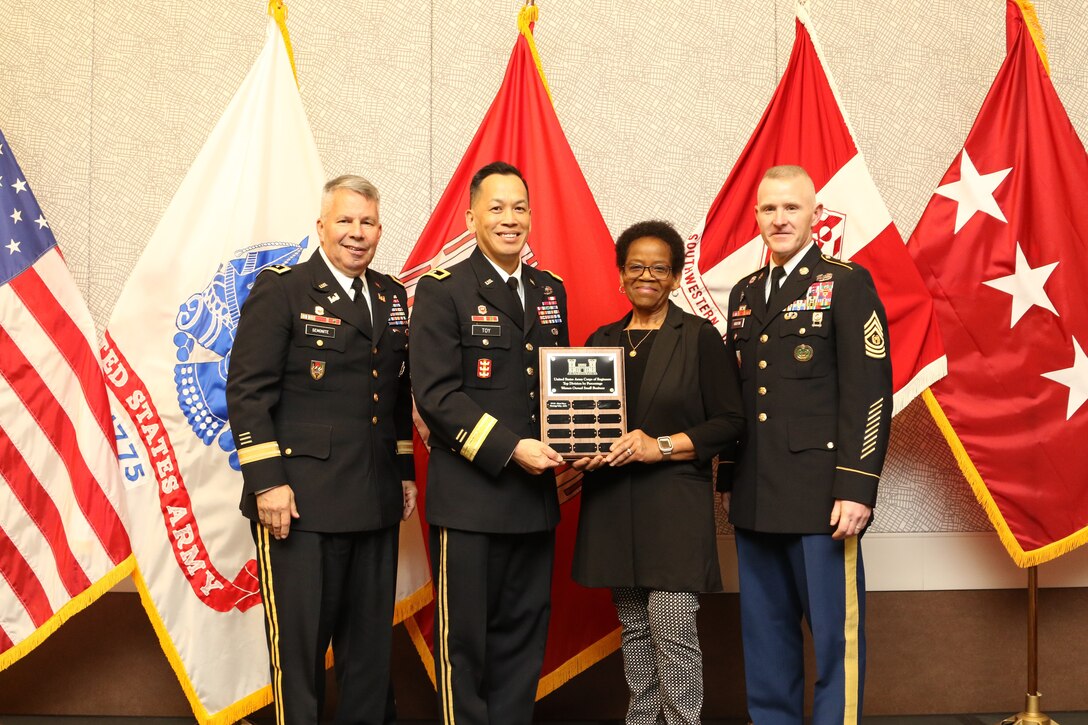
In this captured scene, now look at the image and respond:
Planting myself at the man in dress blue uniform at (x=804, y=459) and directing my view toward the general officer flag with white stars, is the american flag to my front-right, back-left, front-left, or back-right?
back-left

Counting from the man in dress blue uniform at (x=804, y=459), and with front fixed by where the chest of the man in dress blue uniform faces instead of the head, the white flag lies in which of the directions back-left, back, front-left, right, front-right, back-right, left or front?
front-right

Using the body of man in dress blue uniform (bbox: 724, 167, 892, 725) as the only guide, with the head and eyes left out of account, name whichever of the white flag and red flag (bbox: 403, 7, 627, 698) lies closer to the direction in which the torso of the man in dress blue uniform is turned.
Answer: the white flag

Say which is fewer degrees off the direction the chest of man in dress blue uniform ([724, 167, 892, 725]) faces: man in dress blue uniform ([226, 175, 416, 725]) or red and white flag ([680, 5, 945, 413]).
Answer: the man in dress blue uniform

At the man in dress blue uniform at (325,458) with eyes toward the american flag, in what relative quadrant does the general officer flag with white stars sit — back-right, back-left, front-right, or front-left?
back-right

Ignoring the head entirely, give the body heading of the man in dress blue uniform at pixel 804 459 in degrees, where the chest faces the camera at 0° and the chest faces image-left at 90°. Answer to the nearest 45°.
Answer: approximately 45°

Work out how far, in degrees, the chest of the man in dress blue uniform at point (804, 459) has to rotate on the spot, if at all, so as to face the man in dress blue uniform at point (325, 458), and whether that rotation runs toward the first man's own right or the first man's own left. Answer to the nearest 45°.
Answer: approximately 45° to the first man's own right

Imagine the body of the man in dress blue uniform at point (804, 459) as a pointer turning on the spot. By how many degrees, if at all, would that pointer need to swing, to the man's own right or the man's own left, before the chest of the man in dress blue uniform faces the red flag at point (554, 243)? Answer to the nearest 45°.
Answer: approximately 90° to the man's own right

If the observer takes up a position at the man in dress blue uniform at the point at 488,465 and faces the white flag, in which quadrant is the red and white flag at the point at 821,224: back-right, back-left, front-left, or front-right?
back-right

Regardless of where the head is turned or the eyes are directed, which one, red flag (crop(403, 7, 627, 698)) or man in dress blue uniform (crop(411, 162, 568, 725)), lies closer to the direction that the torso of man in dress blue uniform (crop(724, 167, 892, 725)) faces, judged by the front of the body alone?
the man in dress blue uniform

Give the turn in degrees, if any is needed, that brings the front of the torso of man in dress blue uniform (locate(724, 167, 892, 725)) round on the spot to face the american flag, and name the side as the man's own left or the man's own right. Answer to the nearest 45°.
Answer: approximately 45° to the man's own right
